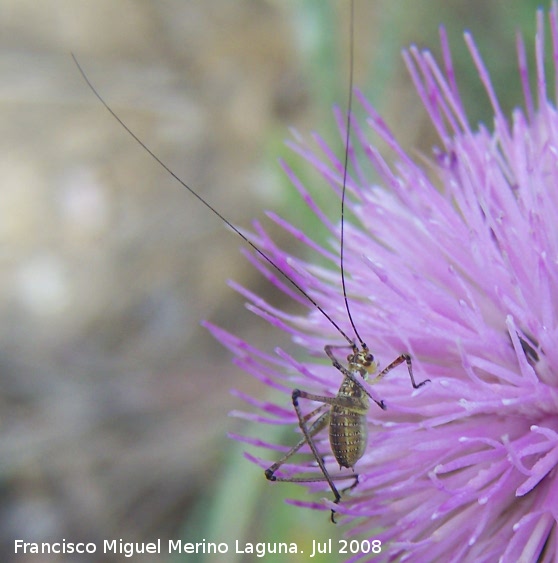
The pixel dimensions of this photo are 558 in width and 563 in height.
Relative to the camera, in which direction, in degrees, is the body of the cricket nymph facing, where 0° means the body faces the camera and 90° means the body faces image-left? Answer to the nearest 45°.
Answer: approximately 180°
